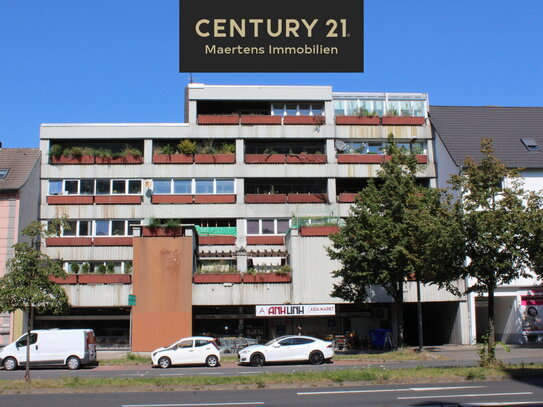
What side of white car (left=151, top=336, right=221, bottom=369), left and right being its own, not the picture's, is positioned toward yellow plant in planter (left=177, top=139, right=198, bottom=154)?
right

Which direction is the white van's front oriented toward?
to the viewer's left

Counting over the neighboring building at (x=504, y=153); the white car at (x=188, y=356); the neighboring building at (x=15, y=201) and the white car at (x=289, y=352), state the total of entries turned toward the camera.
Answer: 2

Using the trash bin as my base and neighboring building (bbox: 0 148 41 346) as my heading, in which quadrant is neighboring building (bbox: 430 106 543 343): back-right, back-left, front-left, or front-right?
back-right

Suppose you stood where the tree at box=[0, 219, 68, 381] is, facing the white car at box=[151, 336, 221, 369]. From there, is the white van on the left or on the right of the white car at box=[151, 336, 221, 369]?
left

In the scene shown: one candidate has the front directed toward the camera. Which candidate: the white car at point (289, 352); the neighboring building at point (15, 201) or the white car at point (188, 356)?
the neighboring building

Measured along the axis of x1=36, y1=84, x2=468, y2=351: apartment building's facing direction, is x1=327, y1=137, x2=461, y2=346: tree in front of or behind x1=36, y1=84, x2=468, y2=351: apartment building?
in front

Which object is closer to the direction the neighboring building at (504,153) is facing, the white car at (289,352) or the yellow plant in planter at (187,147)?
the white car

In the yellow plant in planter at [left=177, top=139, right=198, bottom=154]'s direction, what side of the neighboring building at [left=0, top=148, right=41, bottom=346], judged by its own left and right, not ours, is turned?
left

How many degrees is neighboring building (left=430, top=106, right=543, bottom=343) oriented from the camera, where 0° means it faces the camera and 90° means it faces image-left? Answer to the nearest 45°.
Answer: approximately 0°

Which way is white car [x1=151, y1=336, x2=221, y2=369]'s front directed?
to the viewer's left

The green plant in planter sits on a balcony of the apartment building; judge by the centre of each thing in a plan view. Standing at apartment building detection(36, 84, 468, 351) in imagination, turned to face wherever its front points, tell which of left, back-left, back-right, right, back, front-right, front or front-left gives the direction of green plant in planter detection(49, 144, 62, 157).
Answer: right
